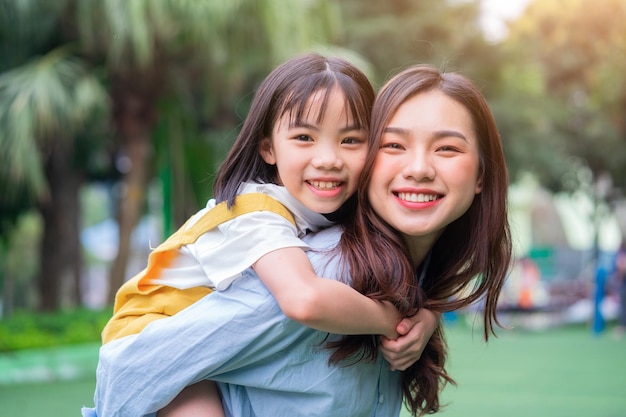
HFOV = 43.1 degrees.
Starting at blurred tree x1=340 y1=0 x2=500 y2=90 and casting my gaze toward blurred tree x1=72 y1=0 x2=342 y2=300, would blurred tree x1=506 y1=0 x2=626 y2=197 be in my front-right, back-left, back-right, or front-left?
back-left

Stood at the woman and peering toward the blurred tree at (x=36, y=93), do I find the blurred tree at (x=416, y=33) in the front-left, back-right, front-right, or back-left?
front-right

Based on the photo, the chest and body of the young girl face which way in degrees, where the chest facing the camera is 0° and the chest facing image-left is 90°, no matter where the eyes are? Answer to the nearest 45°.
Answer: approximately 270°

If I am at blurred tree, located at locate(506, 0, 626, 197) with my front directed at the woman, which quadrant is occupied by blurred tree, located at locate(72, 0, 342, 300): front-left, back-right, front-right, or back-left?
front-right

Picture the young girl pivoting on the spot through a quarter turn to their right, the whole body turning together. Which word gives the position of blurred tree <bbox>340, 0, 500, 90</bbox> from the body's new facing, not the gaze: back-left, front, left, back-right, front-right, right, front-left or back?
back

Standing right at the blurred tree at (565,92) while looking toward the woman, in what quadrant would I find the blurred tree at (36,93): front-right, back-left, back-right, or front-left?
front-right

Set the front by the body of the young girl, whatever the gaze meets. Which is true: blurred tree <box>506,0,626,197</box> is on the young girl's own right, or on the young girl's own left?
on the young girl's own left

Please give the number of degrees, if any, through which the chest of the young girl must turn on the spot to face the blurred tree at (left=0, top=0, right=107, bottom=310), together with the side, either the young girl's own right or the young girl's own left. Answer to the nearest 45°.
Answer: approximately 90° to the young girl's own left

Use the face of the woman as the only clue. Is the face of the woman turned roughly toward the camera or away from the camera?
toward the camera

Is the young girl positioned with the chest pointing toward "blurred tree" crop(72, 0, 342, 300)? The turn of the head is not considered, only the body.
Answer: no
